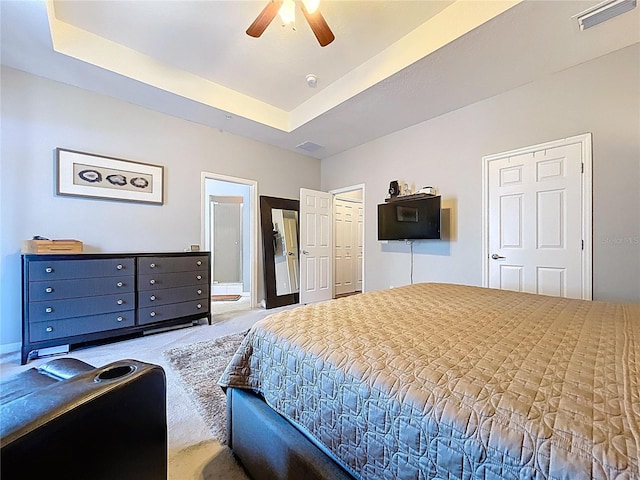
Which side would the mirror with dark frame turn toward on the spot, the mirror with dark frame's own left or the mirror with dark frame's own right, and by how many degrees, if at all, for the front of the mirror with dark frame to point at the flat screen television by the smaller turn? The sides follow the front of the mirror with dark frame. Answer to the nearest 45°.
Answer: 0° — it already faces it

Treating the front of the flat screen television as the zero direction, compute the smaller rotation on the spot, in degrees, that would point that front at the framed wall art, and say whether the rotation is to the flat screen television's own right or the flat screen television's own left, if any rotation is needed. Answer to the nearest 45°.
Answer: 0° — it already faces it

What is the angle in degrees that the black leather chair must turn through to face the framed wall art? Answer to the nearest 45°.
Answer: approximately 45° to its left

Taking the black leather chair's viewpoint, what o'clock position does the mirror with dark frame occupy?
The mirror with dark frame is roughly at 12 o'clock from the black leather chair.

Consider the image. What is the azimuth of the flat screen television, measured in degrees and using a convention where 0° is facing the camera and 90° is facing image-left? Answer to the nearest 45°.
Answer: approximately 45°

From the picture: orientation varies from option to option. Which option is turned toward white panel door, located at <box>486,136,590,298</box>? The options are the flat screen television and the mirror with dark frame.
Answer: the mirror with dark frame

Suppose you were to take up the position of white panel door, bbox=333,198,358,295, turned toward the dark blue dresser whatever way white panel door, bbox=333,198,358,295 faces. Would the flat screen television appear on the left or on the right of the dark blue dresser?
left

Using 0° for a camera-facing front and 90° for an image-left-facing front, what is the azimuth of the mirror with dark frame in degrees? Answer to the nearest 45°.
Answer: approximately 315°
